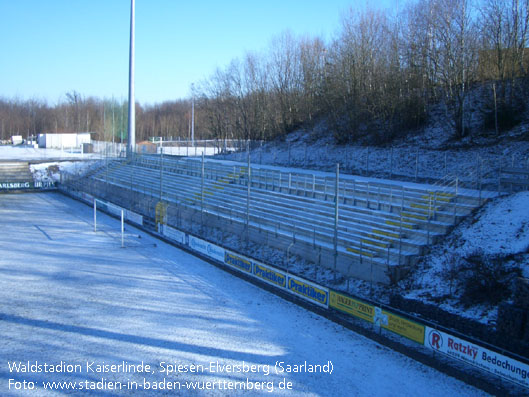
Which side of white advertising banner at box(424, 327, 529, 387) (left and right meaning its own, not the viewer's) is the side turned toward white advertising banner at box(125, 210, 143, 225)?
right

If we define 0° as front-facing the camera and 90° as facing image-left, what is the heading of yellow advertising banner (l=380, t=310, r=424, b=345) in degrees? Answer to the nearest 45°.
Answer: approximately 45°

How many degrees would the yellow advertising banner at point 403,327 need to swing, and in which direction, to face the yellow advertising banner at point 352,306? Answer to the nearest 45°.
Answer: approximately 90° to its right

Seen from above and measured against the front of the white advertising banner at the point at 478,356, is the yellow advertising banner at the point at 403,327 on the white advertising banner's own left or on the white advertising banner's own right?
on the white advertising banner's own right
